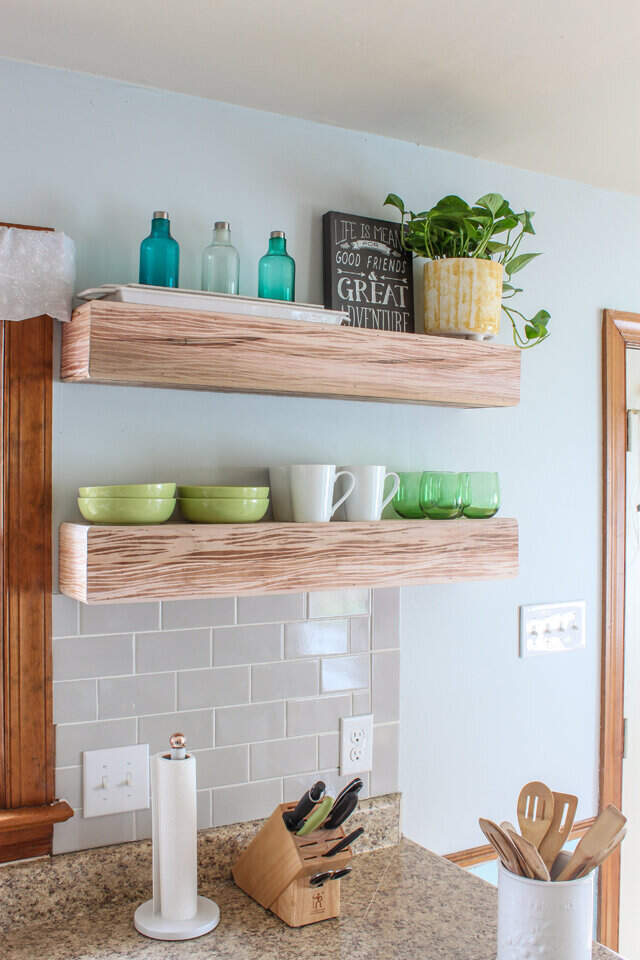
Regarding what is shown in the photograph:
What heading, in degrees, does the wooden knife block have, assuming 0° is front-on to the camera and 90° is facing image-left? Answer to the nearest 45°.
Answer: approximately 315°
